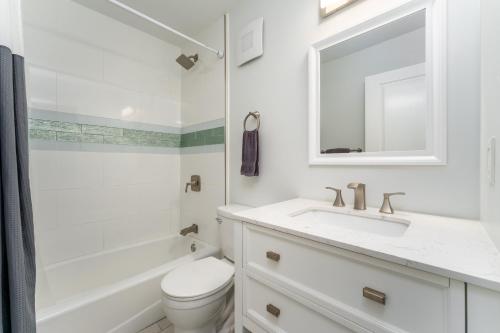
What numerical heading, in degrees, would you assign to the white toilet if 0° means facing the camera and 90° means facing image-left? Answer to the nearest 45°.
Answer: approximately 45°

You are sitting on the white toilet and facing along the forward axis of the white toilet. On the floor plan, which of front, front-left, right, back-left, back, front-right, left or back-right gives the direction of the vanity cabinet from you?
left

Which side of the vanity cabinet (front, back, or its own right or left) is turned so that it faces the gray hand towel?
right

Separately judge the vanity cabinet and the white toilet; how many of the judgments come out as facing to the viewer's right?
0

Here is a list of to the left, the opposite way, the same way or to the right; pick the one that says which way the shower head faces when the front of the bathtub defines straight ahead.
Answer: to the right

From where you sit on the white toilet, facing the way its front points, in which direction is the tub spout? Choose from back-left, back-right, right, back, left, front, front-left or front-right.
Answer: back-right

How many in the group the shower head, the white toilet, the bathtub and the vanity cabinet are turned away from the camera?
0

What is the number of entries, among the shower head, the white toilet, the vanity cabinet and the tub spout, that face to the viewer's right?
0

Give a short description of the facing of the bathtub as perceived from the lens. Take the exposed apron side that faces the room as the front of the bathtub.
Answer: facing the viewer and to the right of the viewer

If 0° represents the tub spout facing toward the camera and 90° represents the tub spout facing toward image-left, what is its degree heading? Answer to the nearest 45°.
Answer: approximately 45°

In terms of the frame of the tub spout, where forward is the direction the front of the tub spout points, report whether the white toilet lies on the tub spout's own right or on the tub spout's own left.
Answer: on the tub spout's own left
